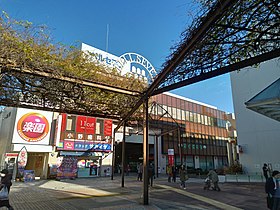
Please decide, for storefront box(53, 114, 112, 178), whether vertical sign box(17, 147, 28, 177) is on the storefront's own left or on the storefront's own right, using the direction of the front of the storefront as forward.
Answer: on the storefront's own right

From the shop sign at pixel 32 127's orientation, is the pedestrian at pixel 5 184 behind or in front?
in front

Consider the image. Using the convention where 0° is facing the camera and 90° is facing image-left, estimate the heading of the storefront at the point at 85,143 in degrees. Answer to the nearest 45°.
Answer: approximately 0°

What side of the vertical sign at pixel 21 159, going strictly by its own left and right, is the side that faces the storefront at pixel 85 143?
left

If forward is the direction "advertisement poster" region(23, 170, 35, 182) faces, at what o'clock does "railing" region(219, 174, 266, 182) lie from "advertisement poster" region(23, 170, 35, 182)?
The railing is roughly at 10 o'clock from the advertisement poster.

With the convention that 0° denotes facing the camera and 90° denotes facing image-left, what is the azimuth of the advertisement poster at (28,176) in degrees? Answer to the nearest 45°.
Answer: approximately 0°

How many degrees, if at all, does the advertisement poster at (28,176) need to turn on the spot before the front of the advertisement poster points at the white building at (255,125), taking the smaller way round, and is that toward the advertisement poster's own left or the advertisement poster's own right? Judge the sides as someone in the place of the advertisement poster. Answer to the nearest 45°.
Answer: approximately 45° to the advertisement poster's own left

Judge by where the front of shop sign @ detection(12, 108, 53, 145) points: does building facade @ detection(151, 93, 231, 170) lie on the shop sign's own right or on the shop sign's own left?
on the shop sign's own left

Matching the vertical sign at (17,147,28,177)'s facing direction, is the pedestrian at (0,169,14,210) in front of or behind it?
in front

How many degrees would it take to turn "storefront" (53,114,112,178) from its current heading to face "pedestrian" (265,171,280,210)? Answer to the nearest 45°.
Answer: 0° — it already faces them
